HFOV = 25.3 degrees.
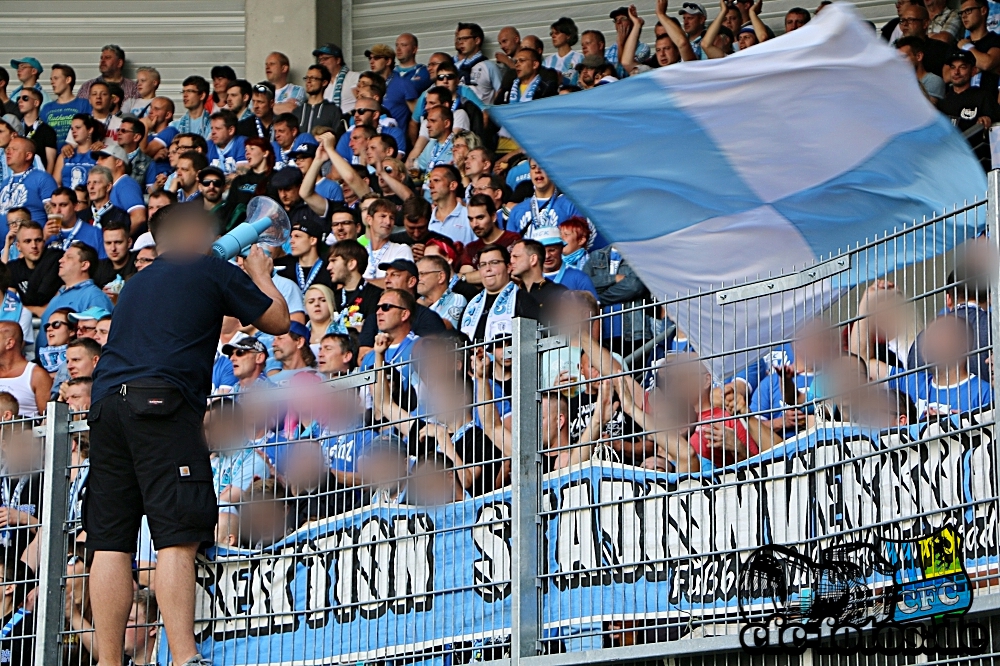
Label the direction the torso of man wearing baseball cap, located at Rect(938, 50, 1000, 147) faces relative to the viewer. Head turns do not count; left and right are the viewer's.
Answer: facing the viewer and to the left of the viewer

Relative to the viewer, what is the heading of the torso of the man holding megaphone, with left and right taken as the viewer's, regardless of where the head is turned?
facing away from the viewer and to the right of the viewer

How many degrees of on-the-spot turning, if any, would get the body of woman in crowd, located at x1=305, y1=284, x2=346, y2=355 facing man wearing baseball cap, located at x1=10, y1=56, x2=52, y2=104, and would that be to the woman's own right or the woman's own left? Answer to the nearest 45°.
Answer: approximately 135° to the woman's own right

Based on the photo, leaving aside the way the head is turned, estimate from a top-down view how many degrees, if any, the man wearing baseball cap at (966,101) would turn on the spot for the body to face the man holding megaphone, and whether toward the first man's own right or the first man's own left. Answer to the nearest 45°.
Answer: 0° — they already face them

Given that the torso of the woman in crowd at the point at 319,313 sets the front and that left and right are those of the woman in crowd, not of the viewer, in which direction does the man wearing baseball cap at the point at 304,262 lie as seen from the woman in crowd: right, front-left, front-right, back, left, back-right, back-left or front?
back

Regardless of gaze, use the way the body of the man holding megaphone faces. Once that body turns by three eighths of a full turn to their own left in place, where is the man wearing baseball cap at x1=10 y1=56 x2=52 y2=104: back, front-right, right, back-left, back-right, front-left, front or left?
right

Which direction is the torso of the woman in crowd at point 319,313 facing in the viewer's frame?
toward the camera

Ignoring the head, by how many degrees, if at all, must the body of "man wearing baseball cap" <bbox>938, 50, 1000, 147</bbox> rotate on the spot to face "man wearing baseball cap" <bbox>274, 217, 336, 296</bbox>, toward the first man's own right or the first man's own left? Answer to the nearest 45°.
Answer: approximately 45° to the first man's own right

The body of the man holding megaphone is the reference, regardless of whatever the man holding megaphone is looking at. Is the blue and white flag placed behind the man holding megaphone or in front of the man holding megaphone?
in front

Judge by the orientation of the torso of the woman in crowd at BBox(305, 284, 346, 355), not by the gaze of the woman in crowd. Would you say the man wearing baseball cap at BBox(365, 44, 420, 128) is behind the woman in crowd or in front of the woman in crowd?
behind

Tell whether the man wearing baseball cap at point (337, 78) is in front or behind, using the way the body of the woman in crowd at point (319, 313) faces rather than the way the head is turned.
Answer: behind

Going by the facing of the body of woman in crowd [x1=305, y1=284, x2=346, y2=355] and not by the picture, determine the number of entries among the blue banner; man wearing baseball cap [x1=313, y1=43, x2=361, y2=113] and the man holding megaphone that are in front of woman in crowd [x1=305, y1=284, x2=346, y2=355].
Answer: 2

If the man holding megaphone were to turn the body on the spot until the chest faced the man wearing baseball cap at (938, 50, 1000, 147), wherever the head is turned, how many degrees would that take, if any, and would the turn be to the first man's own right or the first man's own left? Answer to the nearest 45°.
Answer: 0° — they already face them

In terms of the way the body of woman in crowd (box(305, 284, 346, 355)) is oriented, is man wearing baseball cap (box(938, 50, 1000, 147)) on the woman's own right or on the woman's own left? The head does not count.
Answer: on the woman's own left

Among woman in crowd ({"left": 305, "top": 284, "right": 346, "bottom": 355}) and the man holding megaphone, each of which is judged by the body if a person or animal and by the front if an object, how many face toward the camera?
1
